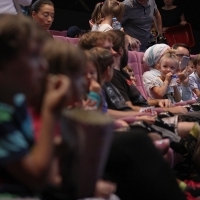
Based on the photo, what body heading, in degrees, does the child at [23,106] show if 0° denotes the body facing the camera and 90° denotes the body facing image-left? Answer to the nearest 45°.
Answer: approximately 270°

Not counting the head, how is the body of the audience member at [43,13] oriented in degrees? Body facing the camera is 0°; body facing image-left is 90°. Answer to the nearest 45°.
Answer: approximately 315°

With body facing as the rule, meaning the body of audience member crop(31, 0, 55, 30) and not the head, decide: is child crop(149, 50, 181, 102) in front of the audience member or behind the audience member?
in front

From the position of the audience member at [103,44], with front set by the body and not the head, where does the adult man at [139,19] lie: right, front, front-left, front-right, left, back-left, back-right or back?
left

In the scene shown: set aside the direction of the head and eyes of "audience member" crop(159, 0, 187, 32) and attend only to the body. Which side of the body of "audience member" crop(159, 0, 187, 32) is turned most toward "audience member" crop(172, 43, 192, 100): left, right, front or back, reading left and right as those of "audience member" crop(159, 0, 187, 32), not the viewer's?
front

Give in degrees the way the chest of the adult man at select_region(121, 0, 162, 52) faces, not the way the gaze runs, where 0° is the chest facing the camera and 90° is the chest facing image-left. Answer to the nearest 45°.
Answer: approximately 0°
